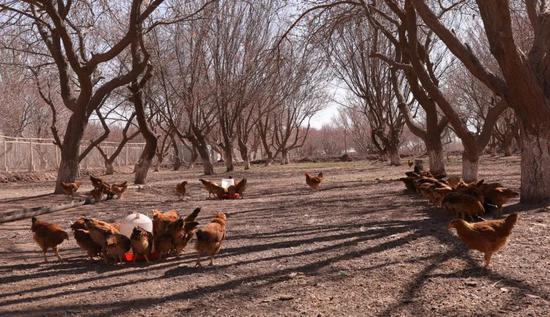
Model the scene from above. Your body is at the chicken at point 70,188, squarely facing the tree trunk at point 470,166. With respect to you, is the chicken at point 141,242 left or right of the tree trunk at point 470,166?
right

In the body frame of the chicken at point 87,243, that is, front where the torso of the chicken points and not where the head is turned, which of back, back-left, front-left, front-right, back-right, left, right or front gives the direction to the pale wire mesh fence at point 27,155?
left

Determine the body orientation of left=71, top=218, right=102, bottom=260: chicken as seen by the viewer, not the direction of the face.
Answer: to the viewer's right

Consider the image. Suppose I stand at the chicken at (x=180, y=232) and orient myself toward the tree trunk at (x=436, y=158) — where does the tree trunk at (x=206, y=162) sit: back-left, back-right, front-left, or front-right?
front-left

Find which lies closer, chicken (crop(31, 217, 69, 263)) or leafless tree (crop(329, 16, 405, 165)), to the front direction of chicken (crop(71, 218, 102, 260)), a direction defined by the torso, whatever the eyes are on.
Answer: the leafless tree

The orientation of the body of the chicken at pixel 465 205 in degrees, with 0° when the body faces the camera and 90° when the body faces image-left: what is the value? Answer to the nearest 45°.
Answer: approximately 270°

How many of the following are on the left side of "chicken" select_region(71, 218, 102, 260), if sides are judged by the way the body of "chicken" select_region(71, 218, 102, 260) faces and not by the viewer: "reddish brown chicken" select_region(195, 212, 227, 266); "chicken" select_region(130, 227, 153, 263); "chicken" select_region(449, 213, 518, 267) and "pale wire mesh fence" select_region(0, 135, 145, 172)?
1

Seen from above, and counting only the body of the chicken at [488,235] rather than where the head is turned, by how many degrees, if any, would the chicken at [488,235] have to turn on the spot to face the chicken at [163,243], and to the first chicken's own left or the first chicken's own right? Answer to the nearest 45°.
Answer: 0° — it already faces it

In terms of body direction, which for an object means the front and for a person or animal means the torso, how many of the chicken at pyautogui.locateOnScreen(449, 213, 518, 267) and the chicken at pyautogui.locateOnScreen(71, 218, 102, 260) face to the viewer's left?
1

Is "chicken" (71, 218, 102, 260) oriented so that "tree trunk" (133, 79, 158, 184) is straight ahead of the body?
no

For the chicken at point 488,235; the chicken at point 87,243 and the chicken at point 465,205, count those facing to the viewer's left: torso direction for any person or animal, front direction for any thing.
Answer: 1

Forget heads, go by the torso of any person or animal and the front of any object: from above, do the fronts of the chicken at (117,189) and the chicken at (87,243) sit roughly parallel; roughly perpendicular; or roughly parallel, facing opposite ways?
roughly parallel, facing opposite ways

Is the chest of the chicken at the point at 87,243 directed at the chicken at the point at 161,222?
yes
